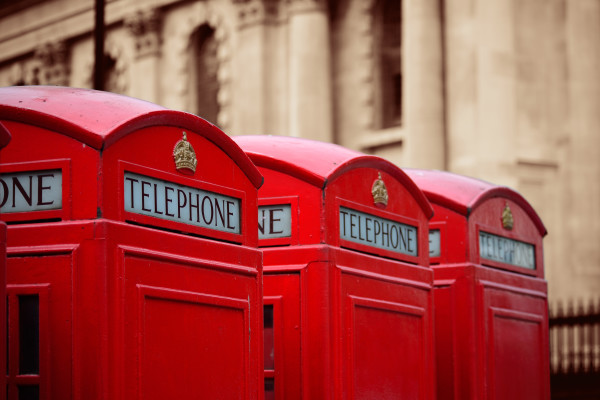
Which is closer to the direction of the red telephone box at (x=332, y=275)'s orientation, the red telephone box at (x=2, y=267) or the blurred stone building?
the blurred stone building

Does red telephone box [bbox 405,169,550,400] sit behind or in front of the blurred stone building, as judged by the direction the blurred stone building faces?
in front

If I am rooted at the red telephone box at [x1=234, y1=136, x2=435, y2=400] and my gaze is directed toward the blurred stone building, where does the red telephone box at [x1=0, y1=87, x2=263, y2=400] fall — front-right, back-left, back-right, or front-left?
back-left

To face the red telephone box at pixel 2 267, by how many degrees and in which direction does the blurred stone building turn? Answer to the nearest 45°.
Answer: approximately 45° to its left

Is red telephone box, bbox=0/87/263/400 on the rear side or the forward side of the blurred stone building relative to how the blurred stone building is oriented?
on the forward side

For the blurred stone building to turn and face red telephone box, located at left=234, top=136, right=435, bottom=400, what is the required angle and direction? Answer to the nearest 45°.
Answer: approximately 45° to its left

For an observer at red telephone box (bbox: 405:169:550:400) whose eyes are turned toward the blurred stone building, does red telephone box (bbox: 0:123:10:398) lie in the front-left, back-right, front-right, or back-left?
back-left
